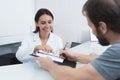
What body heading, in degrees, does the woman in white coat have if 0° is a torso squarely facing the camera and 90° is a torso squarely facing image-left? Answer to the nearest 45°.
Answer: approximately 315°

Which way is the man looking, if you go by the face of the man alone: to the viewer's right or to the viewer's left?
to the viewer's left
